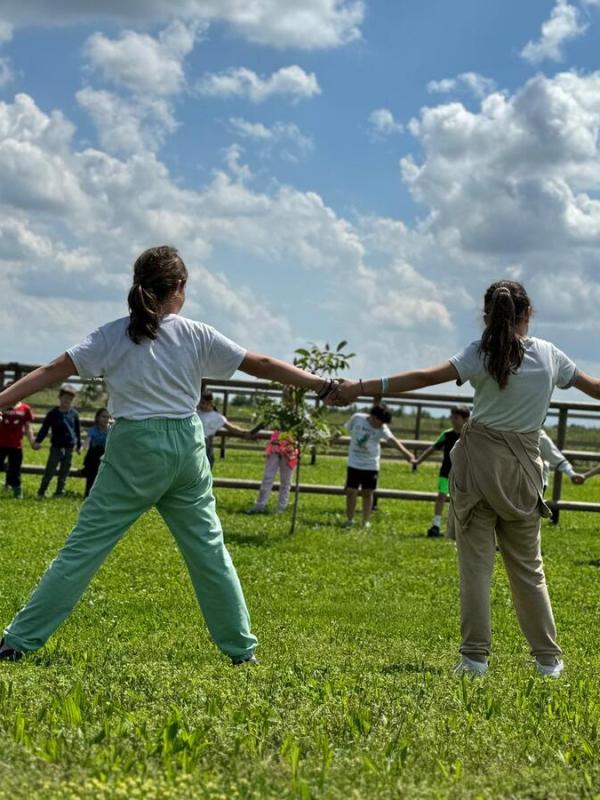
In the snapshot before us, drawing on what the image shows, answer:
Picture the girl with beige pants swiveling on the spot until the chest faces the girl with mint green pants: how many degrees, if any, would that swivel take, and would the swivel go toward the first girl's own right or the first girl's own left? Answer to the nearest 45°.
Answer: approximately 135° to the first girl's own left

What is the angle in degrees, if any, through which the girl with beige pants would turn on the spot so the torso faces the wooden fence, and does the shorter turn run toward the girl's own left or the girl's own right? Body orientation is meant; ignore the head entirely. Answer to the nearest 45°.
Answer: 0° — they already face it

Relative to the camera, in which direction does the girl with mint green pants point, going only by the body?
away from the camera

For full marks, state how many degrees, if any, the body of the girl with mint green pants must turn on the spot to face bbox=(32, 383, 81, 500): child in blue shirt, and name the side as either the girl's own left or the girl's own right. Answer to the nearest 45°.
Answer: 0° — they already face them

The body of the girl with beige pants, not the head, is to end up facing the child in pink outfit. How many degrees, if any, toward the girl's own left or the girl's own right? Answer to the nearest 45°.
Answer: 0° — they already face them

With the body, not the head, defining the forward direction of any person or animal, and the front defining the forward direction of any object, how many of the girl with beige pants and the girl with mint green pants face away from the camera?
2

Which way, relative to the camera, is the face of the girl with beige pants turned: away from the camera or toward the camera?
away from the camera

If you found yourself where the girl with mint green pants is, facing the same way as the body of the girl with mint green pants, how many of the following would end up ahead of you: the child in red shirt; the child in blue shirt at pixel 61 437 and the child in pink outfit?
3

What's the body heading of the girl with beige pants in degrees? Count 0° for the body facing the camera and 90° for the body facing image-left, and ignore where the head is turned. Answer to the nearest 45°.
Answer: approximately 180°
